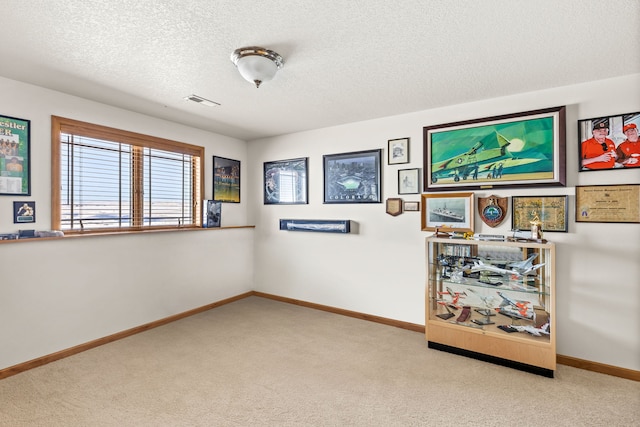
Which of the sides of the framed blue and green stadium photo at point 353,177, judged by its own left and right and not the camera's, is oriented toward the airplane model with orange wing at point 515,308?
left

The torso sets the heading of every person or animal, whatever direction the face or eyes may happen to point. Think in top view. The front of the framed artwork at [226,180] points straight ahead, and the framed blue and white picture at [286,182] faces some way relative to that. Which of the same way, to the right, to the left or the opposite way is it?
to the right

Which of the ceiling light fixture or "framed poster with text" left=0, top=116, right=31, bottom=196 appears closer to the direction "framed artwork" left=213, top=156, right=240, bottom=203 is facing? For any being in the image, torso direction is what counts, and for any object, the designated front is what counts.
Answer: the ceiling light fixture

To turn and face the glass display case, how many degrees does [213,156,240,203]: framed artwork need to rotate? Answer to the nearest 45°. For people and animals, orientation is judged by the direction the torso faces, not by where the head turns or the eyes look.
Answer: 0° — it already faces it

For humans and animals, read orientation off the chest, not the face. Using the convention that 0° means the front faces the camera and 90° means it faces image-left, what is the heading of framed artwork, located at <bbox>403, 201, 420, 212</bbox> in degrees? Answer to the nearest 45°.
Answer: approximately 0°

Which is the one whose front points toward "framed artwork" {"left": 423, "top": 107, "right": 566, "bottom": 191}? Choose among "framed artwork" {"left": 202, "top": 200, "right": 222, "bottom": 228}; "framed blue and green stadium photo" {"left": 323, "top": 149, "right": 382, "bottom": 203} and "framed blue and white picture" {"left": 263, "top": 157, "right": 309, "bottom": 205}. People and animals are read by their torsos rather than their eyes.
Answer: "framed artwork" {"left": 202, "top": 200, "right": 222, "bottom": 228}

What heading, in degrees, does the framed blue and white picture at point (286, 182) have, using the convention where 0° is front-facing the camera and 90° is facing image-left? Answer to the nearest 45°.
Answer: approximately 45°

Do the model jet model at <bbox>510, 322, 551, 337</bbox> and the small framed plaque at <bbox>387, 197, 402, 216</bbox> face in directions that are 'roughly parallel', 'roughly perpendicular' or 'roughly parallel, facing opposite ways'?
roughly perpendicular

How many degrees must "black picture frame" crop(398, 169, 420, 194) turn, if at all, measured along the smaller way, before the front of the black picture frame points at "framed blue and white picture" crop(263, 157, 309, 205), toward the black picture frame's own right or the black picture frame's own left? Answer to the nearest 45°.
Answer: approximately 90° to the black picture frame's own right
